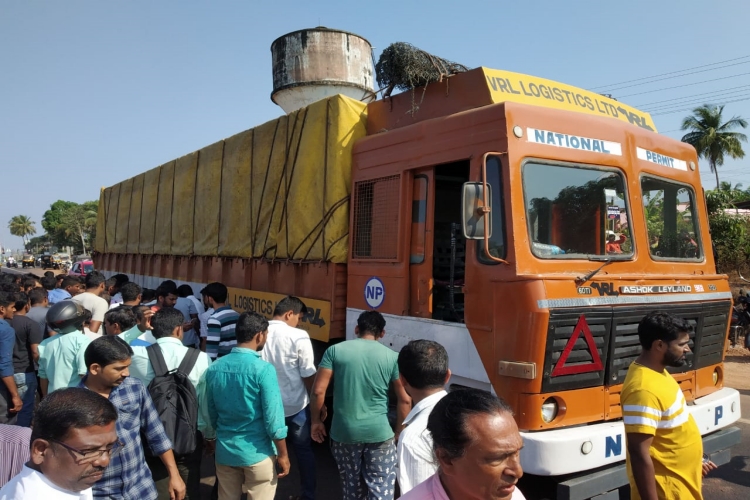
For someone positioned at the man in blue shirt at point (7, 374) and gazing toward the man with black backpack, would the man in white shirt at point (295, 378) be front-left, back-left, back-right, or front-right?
front-left

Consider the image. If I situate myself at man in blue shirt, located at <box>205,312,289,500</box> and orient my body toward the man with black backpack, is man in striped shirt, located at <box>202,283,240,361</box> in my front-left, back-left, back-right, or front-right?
front-right

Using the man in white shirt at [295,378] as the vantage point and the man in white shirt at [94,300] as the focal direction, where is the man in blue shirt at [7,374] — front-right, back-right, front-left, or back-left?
front-left

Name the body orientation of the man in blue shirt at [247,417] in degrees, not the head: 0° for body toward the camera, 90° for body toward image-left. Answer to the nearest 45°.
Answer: approximately 225°

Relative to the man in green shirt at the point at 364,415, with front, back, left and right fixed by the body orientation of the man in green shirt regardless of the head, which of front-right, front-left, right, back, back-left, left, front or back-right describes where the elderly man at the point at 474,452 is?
back

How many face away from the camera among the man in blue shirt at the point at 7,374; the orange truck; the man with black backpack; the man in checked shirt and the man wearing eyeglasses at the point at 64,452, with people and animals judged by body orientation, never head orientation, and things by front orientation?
1

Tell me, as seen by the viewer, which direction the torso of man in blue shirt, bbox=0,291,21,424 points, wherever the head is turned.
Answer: to the viewer's right

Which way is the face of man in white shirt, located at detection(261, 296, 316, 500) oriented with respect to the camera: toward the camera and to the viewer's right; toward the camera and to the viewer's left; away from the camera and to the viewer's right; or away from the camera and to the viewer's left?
away from the camera and to the viewer's right

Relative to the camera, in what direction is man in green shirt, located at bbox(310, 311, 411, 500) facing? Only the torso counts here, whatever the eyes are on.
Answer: away from the camera

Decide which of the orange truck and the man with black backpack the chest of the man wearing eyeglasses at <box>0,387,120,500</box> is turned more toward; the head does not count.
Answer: the orange truck

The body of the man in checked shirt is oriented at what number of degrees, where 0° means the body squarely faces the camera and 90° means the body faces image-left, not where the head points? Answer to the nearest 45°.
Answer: approximately 315°

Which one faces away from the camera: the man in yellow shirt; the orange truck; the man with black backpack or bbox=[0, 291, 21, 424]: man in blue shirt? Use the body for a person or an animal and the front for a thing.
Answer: the man with black backpack

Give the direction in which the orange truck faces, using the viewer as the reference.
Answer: facing the viewer and to the right of the viewer

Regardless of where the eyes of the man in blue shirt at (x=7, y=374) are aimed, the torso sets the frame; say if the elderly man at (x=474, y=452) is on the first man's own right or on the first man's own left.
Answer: on the first man's own right

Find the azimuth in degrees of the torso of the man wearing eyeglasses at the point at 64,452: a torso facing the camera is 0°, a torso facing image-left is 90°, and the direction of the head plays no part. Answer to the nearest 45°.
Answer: approximately 315°
